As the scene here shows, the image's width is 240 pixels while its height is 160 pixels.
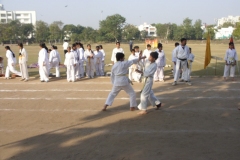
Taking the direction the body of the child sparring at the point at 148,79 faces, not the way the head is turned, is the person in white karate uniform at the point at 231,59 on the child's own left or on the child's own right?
on the child's own right

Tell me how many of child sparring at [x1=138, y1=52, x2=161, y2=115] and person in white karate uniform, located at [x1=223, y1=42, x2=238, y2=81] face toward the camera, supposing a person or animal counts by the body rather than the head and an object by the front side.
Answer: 1

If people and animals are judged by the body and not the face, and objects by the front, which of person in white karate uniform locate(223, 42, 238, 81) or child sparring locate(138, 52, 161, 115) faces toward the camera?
the person in white karate uniform

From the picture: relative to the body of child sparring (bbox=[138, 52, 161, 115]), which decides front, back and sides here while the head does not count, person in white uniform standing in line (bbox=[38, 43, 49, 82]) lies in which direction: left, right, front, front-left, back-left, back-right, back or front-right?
front-right

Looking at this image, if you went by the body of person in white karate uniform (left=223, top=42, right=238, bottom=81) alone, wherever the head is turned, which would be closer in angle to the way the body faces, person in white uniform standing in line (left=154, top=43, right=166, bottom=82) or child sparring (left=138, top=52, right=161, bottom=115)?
the child sparring

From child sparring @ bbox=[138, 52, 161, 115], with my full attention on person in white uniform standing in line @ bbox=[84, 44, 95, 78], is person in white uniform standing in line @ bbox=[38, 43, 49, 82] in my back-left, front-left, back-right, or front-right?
front-left

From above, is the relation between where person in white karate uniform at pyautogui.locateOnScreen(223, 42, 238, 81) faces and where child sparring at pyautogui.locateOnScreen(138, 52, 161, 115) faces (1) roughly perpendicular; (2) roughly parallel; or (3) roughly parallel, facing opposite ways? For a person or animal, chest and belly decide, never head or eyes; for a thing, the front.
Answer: roughly perpendicular

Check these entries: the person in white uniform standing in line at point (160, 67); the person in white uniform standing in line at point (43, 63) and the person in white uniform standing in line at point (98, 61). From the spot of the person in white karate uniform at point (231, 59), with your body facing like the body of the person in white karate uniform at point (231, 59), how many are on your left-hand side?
0

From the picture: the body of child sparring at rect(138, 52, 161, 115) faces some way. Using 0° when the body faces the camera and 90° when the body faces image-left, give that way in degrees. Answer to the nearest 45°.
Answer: approximately 90°

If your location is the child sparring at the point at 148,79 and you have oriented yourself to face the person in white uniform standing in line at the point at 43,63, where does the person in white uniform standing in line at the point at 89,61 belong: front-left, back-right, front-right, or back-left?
front-right

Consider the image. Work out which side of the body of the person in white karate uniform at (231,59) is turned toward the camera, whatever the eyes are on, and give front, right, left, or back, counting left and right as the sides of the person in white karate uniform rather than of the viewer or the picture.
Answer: front
